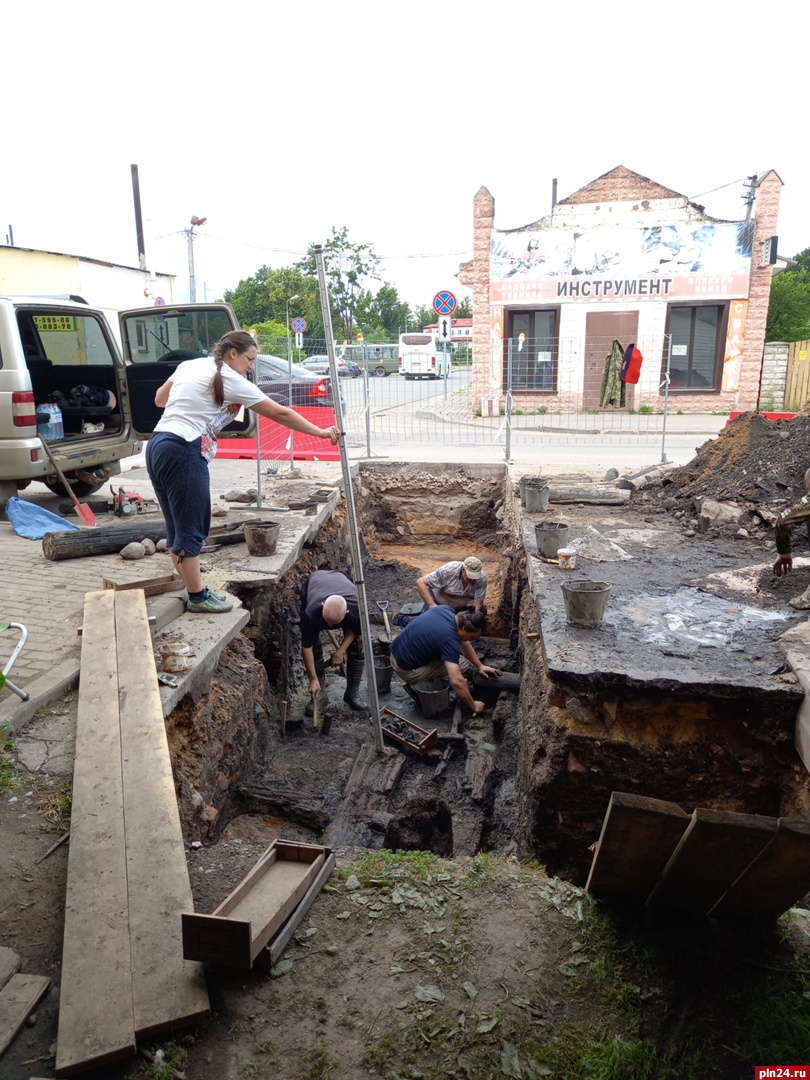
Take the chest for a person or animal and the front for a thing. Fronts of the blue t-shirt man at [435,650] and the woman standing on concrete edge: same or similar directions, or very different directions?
same or similar directions

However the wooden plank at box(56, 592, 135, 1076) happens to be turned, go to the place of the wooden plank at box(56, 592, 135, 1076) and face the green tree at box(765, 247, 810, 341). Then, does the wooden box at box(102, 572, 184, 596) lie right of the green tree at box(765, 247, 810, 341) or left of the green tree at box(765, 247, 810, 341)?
left

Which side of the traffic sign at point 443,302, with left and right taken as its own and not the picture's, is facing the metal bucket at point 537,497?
front

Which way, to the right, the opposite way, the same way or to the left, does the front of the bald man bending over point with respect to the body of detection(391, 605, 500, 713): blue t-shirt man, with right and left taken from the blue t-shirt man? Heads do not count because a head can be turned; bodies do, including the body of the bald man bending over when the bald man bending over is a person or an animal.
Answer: to the right

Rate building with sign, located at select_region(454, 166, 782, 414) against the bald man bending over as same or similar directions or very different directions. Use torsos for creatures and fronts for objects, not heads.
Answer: same or similar directions

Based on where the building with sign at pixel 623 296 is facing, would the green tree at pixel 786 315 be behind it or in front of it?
behind

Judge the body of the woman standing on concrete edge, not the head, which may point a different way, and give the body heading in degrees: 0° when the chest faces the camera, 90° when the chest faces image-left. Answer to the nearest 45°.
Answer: approximately 270°

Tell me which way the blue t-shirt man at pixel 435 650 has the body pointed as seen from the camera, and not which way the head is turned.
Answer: to the viewer's right

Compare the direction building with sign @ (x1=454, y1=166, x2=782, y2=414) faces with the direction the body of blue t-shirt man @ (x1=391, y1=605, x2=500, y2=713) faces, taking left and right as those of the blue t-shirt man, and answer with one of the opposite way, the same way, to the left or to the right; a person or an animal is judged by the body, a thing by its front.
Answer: to the right

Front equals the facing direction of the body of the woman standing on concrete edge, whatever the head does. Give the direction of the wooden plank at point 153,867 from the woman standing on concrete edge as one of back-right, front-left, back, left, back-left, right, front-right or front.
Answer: right

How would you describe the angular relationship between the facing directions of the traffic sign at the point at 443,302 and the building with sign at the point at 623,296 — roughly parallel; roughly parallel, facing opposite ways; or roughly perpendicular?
roughly parallel

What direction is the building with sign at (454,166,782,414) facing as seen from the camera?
toward the camera

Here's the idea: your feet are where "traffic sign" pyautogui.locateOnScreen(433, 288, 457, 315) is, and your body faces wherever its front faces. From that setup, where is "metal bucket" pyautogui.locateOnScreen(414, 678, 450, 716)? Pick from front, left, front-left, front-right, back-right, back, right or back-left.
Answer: front

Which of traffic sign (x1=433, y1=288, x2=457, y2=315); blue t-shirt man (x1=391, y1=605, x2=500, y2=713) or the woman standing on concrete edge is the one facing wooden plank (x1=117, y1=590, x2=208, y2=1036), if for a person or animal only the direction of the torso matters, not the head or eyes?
the traffic sign
